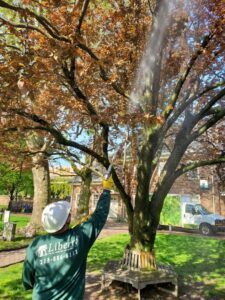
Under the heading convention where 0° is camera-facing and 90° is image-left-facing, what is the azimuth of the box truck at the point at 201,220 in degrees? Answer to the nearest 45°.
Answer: approximately 315°

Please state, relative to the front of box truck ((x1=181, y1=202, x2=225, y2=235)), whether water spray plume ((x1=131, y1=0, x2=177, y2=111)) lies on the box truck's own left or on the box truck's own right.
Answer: on the box truck's own right

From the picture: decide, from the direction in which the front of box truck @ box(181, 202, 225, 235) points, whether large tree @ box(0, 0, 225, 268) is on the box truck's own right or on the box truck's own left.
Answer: on the box truck's own right

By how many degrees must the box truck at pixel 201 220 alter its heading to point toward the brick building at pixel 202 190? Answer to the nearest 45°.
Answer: approximately 135° to its left
